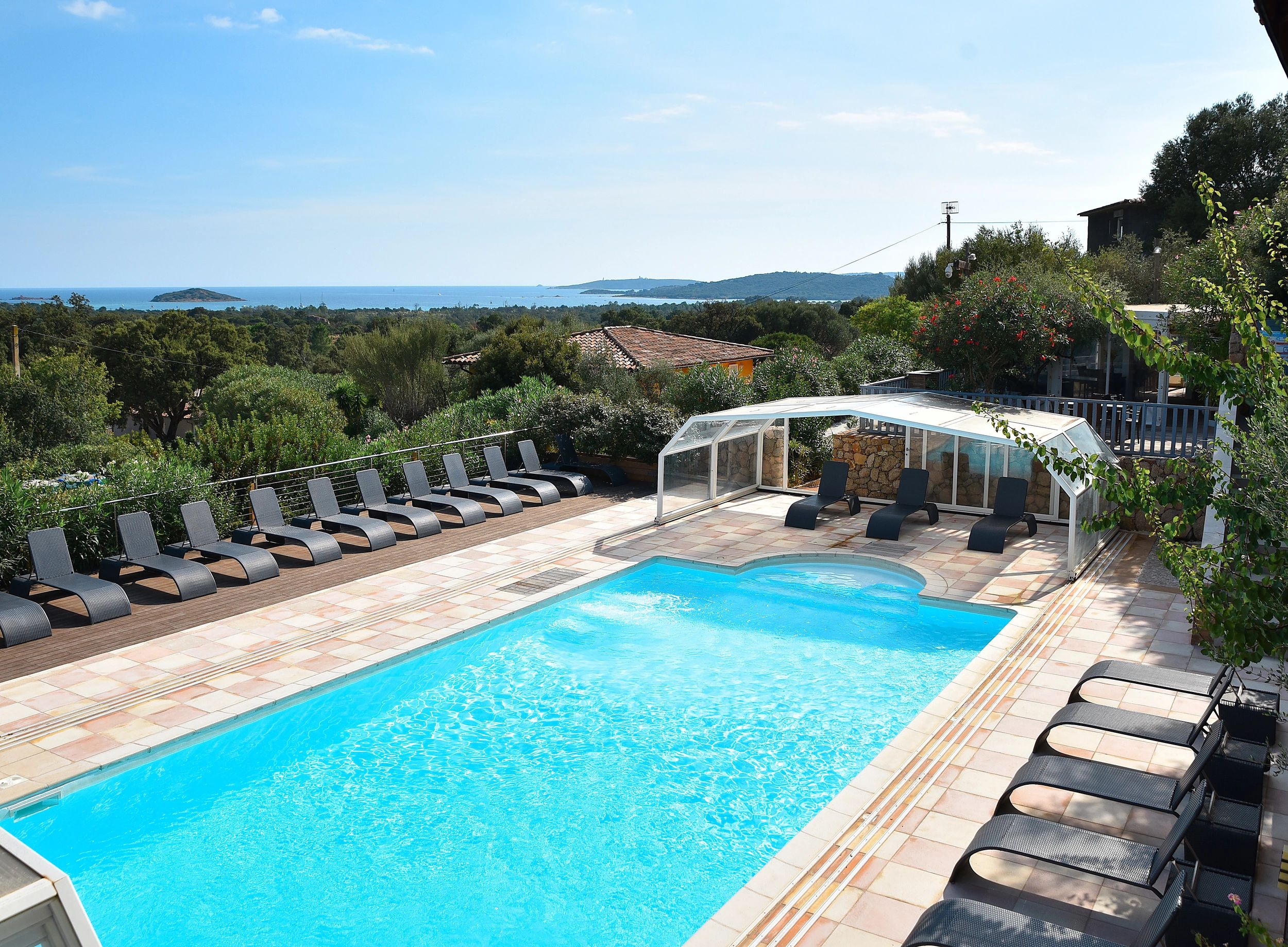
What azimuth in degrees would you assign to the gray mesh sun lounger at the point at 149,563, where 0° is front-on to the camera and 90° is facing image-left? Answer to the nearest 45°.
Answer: approximately 315°

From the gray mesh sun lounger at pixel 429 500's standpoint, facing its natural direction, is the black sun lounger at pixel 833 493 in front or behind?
in front

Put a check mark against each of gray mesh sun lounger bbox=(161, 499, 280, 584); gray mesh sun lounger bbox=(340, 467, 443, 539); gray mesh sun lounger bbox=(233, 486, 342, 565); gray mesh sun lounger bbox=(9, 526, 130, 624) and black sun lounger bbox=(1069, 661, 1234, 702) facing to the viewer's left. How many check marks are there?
1

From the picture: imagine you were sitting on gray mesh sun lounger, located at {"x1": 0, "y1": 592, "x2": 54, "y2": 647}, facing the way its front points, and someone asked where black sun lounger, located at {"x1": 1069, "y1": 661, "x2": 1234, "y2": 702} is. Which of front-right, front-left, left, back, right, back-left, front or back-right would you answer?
front

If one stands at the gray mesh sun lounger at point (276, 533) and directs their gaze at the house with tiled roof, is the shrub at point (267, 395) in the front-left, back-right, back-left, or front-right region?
front-left

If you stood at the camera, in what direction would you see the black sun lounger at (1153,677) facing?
facing to the left of the viewer

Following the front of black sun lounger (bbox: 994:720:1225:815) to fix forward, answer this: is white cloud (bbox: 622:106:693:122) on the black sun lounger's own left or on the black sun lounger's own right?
on the black sun lounger's own right

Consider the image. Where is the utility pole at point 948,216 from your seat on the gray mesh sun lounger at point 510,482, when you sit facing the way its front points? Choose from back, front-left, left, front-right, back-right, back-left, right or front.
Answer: left

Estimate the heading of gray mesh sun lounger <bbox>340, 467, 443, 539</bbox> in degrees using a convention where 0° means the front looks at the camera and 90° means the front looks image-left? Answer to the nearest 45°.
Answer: approximately 315°

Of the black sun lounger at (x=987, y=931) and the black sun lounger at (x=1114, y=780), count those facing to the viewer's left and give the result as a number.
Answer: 2

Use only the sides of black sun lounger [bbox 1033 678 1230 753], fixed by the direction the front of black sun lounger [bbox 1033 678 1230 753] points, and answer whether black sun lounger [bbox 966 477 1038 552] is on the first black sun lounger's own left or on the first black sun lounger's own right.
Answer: on the first black sun lounger's own right

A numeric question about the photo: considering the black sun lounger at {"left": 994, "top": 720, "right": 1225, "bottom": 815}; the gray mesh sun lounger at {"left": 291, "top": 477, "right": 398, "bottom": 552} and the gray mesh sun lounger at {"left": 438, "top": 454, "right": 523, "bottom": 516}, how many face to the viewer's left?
1

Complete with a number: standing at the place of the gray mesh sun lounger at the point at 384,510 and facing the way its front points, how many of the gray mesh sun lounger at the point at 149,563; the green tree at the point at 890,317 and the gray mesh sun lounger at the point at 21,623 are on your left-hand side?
1

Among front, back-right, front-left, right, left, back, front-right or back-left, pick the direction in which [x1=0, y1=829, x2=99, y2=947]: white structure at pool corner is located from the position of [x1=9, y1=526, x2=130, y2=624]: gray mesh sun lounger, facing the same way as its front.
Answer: front-right

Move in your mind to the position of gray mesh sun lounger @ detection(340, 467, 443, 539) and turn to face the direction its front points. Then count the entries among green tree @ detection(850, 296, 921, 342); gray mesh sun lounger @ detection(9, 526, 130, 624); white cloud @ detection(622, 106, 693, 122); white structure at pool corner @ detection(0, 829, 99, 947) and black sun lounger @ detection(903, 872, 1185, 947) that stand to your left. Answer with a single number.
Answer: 2

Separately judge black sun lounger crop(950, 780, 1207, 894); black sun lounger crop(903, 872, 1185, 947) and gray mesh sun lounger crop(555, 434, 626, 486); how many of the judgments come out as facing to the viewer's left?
2

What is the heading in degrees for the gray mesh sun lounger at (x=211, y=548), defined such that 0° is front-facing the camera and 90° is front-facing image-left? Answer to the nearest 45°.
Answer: approximately 315°

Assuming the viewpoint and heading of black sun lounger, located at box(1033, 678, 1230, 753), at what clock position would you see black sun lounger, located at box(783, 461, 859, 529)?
black sun lounger, located at box(783, 461, 859, 529) is roughly at 2 o'clock from black sun lounger, located at box(1033, 678, 1230, 753).

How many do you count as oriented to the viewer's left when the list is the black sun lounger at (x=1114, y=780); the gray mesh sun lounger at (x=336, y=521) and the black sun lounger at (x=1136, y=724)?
2

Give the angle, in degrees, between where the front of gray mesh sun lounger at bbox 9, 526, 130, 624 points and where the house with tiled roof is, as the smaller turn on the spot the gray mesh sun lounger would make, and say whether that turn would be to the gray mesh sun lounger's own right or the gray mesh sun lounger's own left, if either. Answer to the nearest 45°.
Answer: approximately 90° to the gray mesh sun lounger's own left

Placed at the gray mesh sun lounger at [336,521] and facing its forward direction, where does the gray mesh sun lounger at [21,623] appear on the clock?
the gray mesh sun lounger at [21,623] is roughly at 3 o'clock from the gray mesh sun lounger at [336,521].
